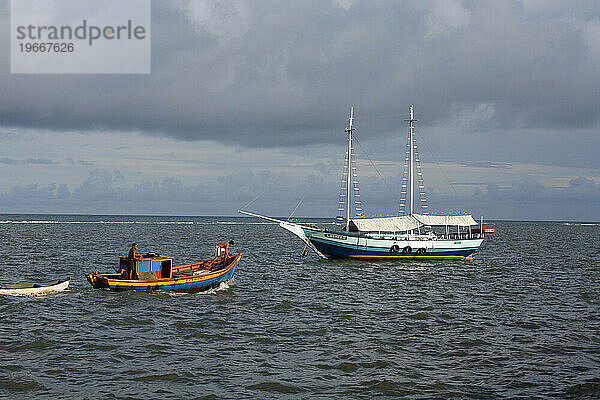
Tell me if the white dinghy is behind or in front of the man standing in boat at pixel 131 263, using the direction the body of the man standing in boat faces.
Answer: behind

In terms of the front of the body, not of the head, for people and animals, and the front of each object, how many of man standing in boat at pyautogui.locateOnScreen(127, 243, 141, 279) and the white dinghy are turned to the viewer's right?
2

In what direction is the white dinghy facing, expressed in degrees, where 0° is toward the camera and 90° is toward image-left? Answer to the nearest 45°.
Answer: approximately 270°

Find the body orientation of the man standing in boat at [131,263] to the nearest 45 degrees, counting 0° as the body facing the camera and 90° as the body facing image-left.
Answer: approximately 270°

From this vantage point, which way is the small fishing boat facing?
to the viewer's right

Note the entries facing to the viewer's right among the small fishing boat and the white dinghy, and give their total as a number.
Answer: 2

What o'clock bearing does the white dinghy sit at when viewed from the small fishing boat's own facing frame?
The white dinghy is roughly at 6 o'clock from the small fishing boat.
